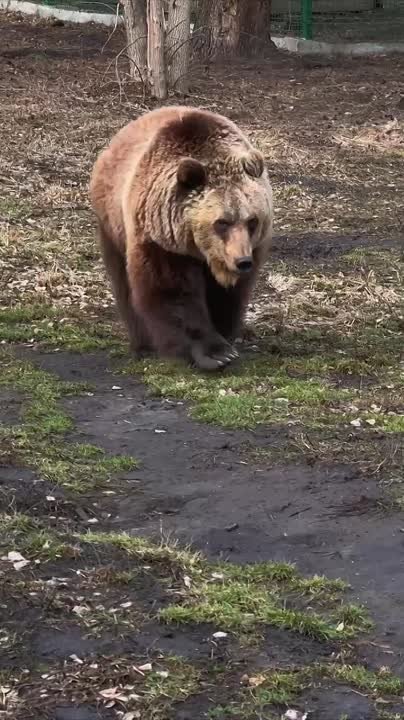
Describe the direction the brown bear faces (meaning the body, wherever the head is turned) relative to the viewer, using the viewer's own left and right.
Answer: facing the viewer and to the right of the viewer

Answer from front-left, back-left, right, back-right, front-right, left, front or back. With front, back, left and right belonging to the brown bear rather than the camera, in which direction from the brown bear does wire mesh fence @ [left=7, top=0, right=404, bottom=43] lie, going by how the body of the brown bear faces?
back-left
